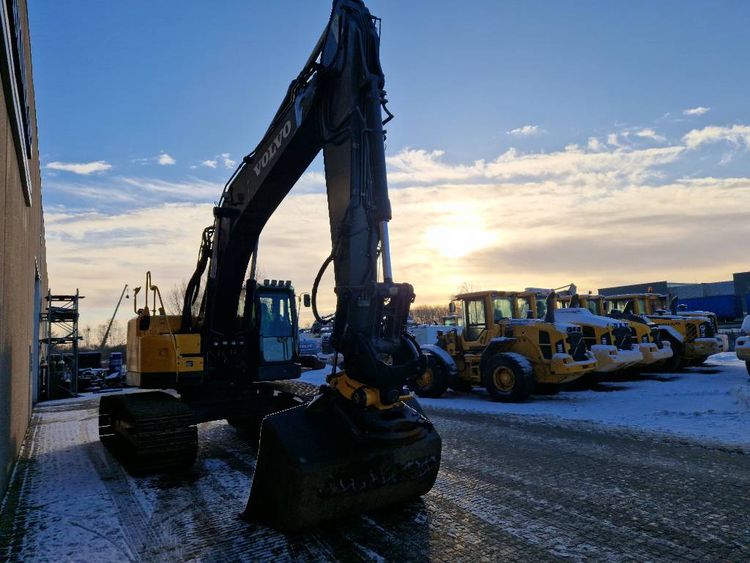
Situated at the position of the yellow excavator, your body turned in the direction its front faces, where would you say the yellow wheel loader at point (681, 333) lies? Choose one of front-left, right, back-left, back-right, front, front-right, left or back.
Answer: left

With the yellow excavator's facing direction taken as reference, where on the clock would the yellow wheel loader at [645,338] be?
The yellow wheel loader is roughly at 9 o'clock from the yellow excavator.

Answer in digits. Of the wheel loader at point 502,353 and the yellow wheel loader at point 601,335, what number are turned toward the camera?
0
